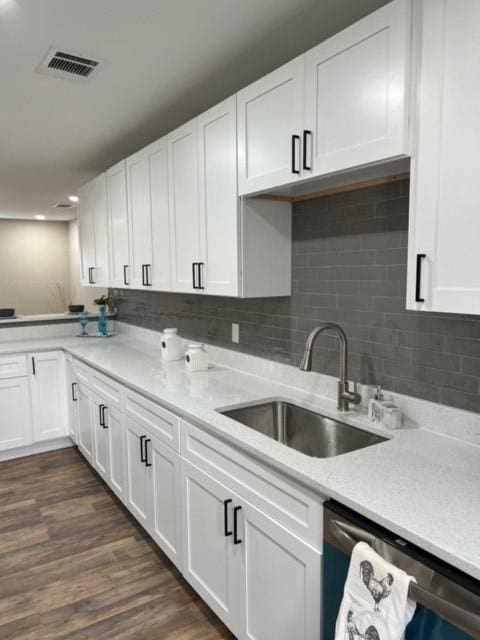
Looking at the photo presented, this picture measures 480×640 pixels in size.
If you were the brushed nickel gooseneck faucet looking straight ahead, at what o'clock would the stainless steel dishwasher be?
The stainless steel dishwasher is roughly at 10 o'clock from the brushed nickel gooseneck faucet.

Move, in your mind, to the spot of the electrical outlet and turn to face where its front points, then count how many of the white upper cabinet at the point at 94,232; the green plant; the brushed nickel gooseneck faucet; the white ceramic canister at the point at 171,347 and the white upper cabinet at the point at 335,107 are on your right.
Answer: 3

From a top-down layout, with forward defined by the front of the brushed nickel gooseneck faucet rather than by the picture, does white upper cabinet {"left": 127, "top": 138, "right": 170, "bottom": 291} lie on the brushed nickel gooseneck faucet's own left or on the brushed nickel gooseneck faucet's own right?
on the brushed nickel gooseneck faucet's own right

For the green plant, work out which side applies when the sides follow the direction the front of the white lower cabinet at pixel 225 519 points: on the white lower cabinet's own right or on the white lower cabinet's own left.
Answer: on the white lower cabinet's own right

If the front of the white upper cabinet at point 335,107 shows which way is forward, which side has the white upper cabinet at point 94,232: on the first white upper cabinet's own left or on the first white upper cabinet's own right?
on the first white upper cabinet's own right

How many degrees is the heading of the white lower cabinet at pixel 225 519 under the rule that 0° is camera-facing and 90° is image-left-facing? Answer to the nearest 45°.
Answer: approximately 45°

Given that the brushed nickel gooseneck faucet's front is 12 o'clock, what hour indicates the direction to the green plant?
The green plant is roughly at 3 o'clock from the brushed nickel gooseneck faucet.

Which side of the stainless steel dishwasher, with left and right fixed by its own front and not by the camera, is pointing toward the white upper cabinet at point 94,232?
right
